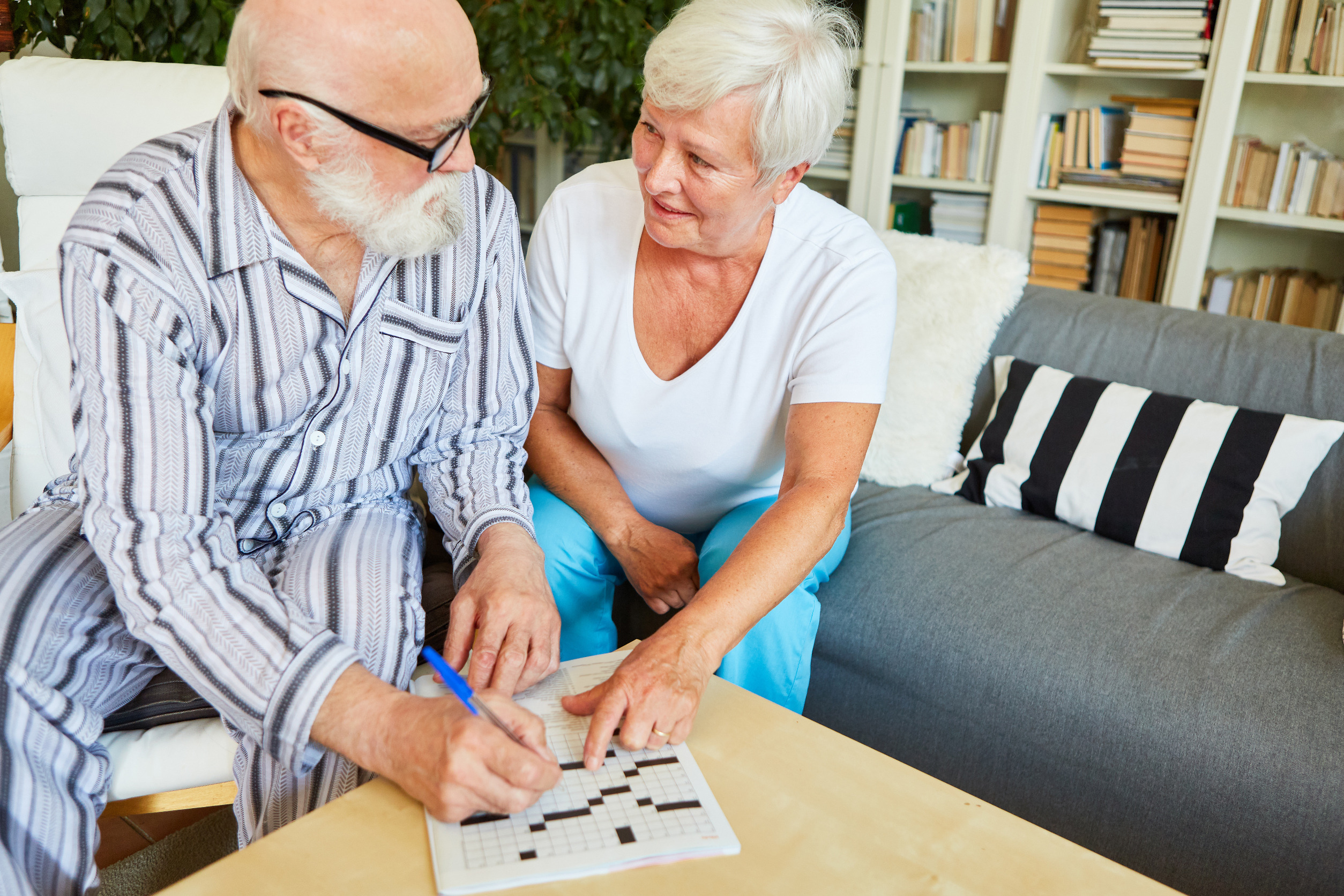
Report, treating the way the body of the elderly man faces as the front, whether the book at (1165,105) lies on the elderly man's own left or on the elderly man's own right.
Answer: on the elderly man's own left

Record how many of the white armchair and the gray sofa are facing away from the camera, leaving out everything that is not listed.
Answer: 0

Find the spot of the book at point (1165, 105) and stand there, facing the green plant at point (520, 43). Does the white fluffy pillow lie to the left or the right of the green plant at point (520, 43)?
left

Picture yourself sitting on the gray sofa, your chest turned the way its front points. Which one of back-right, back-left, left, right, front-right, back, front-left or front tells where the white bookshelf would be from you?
back-right

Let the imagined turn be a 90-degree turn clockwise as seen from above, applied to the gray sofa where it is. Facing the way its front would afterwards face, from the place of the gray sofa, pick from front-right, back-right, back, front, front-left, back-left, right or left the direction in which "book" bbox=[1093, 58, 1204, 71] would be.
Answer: front-right

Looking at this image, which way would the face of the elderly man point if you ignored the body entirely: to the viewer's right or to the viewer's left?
to the viewer's right

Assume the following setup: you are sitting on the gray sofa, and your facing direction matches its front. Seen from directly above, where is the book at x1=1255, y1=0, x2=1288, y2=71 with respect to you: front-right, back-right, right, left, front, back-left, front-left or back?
back-right

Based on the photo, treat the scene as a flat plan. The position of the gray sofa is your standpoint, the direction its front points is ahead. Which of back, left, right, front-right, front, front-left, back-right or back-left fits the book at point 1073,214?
back-right

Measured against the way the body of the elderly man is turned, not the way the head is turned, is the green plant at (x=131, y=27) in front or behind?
behind

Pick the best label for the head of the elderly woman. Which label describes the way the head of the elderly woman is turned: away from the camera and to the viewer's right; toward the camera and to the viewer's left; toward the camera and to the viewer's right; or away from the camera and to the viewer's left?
toward the camera and to the viewer's left

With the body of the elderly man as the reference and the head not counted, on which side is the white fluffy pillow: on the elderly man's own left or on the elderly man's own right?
on the elderly man's own left

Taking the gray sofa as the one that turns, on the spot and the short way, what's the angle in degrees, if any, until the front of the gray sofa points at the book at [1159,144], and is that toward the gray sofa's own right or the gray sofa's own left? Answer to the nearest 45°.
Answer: approximately 135° to the gray sofa's own right

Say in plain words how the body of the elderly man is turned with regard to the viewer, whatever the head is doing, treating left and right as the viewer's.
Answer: facing the viewer and to the right of the viewer

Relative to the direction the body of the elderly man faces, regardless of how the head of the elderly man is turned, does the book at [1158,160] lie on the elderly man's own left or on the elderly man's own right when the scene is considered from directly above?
on the elderly man's own left

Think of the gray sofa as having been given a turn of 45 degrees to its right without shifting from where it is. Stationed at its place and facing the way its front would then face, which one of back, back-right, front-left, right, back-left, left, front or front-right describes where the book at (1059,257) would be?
right

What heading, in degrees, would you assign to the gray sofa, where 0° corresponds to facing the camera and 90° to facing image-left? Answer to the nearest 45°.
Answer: approximately 45°
